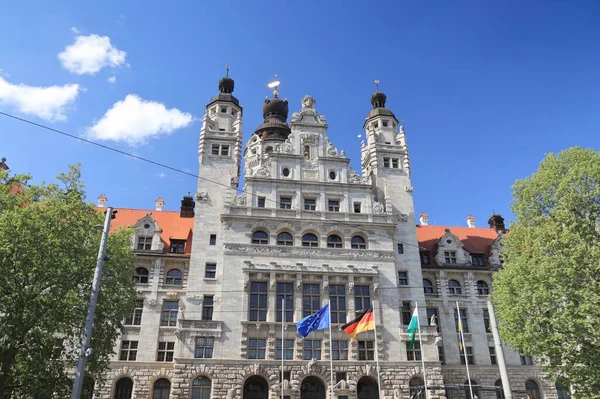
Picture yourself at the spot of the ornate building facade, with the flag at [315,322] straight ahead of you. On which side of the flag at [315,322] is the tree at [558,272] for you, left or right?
left

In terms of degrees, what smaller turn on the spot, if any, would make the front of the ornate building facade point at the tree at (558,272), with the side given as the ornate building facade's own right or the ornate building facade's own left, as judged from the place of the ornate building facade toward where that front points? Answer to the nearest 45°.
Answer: approximately 45° to the ornate building facade's own left

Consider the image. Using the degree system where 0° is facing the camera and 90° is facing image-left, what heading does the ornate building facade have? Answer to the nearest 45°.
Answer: approximately 0°

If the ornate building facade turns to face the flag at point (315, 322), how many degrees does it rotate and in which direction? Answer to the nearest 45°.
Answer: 0° — it already faces it

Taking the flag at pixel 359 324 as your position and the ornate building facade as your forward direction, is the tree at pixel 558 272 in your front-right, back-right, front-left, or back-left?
back-right
